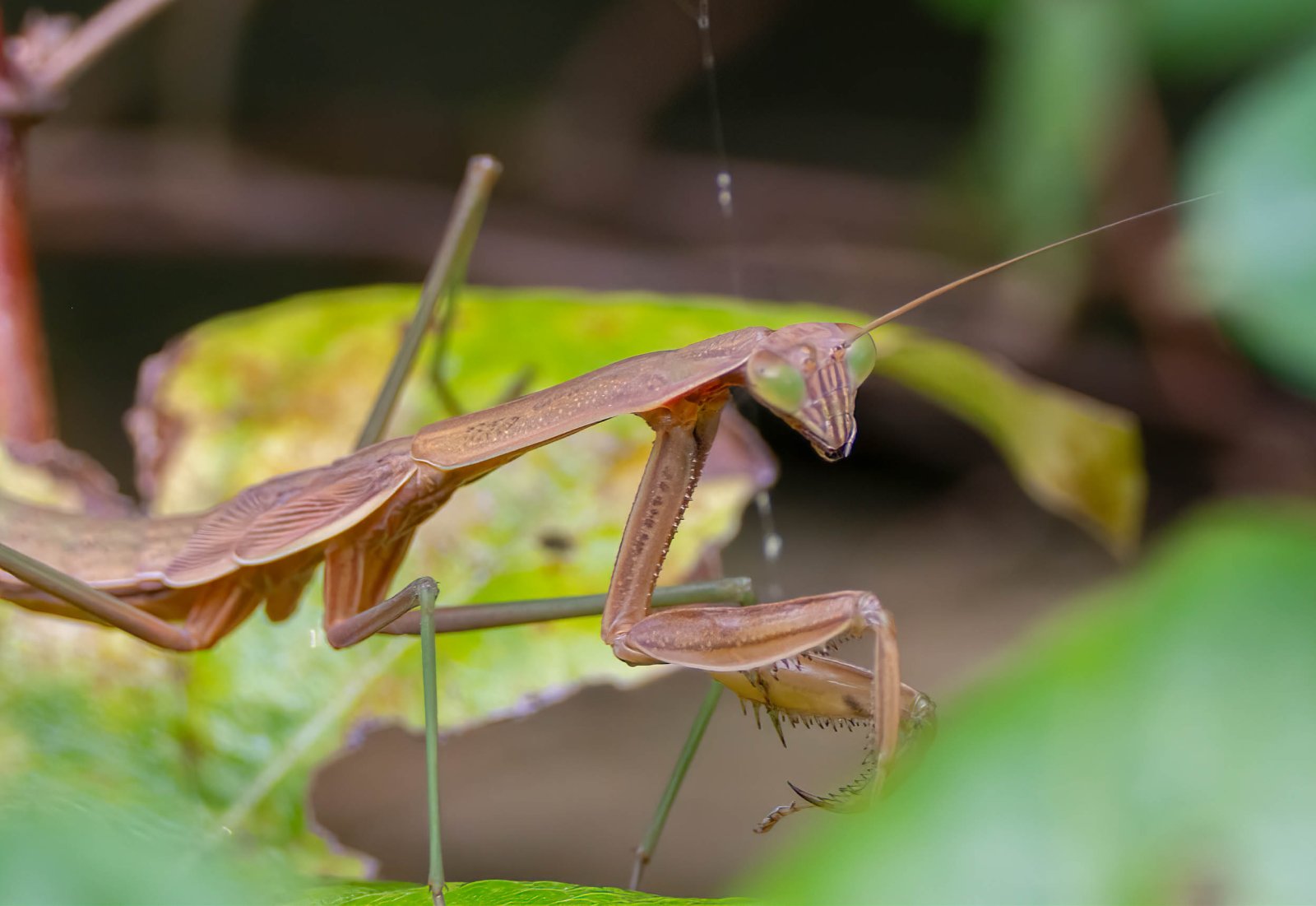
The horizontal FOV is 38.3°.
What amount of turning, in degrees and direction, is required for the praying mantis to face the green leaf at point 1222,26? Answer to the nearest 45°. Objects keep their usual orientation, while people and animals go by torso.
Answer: approximately 45° to its left

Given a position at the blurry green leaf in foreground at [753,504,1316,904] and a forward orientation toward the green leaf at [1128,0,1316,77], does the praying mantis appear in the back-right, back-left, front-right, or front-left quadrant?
front-left

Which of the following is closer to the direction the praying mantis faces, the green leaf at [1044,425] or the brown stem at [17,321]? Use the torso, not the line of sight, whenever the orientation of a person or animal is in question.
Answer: the green leaf

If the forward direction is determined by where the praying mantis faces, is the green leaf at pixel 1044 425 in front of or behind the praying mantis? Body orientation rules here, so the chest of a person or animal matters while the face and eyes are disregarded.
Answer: in front

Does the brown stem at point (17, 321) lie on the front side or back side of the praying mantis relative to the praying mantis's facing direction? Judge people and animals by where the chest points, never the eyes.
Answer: on the back side

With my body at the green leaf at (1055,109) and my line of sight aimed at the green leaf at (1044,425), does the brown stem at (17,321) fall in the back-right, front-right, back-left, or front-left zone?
front-right

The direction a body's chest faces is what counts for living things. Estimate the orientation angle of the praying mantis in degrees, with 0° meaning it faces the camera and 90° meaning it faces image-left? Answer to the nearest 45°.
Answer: approximately 270°

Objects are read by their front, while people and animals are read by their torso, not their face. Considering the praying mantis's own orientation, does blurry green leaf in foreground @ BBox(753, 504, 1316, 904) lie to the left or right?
on its right

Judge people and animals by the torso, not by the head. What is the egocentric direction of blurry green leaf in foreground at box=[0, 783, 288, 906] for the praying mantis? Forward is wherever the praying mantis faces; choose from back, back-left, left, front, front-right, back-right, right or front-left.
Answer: right
